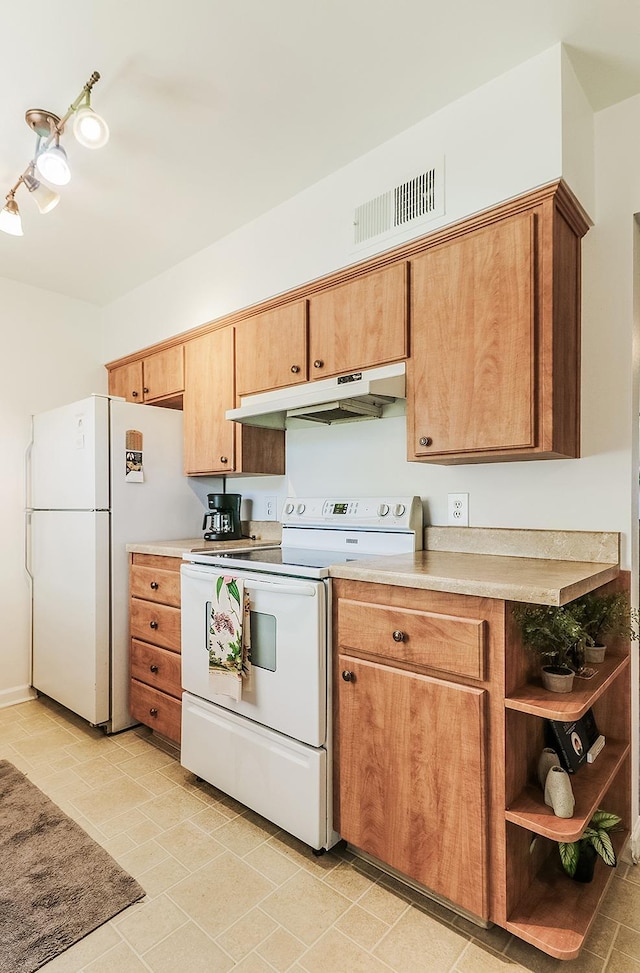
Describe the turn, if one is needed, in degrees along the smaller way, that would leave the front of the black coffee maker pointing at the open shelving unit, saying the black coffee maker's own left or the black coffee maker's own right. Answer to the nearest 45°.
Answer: approximately 90° to the black coffee maker's own left

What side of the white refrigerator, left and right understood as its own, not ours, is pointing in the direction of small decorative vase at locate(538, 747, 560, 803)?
left

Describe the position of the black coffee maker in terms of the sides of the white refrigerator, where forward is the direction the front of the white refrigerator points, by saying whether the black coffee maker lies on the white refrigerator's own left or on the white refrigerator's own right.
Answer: on the white refrigerator's own left

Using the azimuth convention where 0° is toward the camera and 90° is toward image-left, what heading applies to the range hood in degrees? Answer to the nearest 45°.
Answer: approximately 45°

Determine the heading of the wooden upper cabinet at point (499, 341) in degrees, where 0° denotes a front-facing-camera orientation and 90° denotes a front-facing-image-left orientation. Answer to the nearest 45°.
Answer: approximately 45°

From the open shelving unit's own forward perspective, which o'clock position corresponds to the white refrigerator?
The white refrigerator is roughly at 5 o'clock from the open shelving unit.
